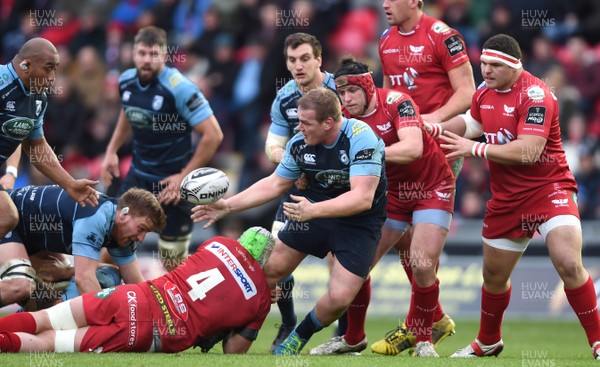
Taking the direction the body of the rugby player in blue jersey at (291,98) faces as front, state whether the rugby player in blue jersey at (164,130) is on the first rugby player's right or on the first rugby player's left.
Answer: on the first rugby player's right

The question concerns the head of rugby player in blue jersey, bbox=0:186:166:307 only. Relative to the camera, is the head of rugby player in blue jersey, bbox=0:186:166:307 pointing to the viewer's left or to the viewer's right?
to the viewer's right

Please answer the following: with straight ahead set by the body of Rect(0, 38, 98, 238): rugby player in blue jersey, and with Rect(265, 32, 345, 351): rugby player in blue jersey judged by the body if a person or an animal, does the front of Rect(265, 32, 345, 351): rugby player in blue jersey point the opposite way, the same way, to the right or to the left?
to the right

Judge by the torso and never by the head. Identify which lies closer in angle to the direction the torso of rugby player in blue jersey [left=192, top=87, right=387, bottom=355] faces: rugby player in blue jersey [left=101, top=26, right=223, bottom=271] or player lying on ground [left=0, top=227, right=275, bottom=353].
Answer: the player lying on ground

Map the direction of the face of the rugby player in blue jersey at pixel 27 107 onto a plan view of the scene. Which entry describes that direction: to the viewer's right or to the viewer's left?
to the viewer's right

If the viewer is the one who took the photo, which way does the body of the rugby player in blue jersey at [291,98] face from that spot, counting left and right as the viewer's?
facing the viewer and to the left of the viewer

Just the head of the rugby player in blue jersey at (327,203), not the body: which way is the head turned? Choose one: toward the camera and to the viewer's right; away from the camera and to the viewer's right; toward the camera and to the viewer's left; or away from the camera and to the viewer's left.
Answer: toward the camera and to the viewer's left

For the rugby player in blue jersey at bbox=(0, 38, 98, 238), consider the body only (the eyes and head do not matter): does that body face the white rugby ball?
yes

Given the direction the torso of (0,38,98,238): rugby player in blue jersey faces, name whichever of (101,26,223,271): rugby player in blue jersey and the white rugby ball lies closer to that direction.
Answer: the white rugby ball

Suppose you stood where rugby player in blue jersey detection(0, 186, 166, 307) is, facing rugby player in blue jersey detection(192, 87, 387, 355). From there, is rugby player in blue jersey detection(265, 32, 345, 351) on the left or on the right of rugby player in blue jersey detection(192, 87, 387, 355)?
left

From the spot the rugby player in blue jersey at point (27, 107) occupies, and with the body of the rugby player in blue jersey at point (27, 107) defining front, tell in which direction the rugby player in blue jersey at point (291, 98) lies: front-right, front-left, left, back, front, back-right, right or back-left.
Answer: front-left

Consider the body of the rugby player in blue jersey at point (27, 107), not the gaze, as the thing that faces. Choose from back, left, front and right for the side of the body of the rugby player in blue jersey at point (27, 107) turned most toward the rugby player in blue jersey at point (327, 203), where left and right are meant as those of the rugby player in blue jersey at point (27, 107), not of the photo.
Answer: front

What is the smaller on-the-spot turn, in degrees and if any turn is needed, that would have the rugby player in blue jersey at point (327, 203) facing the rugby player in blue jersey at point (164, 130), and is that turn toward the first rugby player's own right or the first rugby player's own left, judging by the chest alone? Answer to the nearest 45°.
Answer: approximately 90° to the first rugby player's own right

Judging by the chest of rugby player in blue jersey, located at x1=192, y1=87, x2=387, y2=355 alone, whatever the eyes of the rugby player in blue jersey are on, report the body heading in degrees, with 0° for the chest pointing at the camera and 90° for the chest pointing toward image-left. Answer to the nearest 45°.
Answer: approximately 45°

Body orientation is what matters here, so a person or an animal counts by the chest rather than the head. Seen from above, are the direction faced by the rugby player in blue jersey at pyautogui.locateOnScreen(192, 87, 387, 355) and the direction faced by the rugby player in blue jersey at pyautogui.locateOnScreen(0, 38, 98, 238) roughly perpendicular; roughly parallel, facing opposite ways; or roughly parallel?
roughly perpendicular
